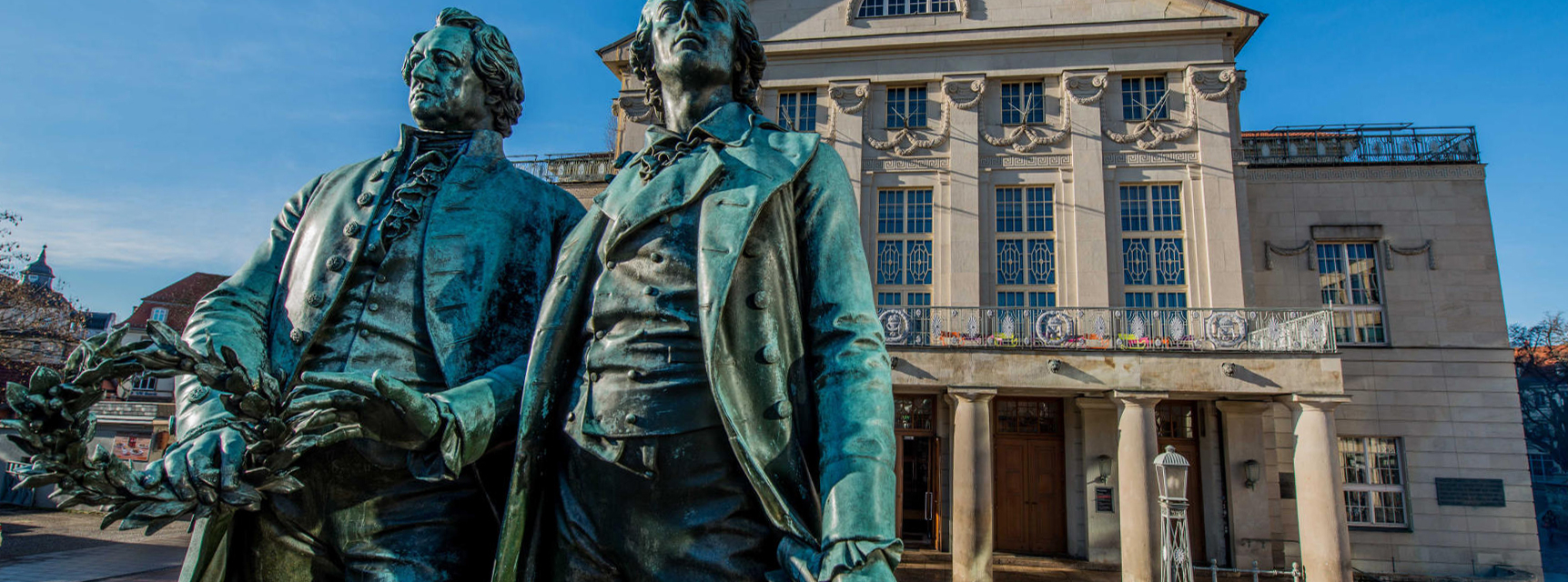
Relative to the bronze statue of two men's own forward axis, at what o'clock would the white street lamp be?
The white street lamp is roughly at 6 o'clock from the bronze statue of two men.

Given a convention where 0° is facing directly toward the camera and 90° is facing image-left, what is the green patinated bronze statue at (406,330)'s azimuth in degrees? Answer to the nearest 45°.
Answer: approximately 45°

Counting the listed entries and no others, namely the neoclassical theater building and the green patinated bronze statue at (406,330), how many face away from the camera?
0

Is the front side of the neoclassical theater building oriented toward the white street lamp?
yes

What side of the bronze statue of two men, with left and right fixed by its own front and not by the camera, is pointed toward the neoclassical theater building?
back

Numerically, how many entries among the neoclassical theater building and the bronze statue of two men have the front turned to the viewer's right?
0

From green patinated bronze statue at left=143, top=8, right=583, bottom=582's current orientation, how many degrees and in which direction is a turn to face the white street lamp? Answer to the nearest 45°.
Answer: approximately 180°

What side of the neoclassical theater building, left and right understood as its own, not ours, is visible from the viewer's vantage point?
front

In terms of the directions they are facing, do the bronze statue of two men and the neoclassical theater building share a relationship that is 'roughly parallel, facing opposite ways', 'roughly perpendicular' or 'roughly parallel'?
roughly parallel

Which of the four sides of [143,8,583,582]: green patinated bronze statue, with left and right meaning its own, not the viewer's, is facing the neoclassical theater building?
back

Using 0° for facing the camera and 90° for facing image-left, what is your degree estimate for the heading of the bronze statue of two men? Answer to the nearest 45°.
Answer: approximately 45°

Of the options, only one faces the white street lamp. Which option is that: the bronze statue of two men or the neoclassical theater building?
the neoclassical theater building
